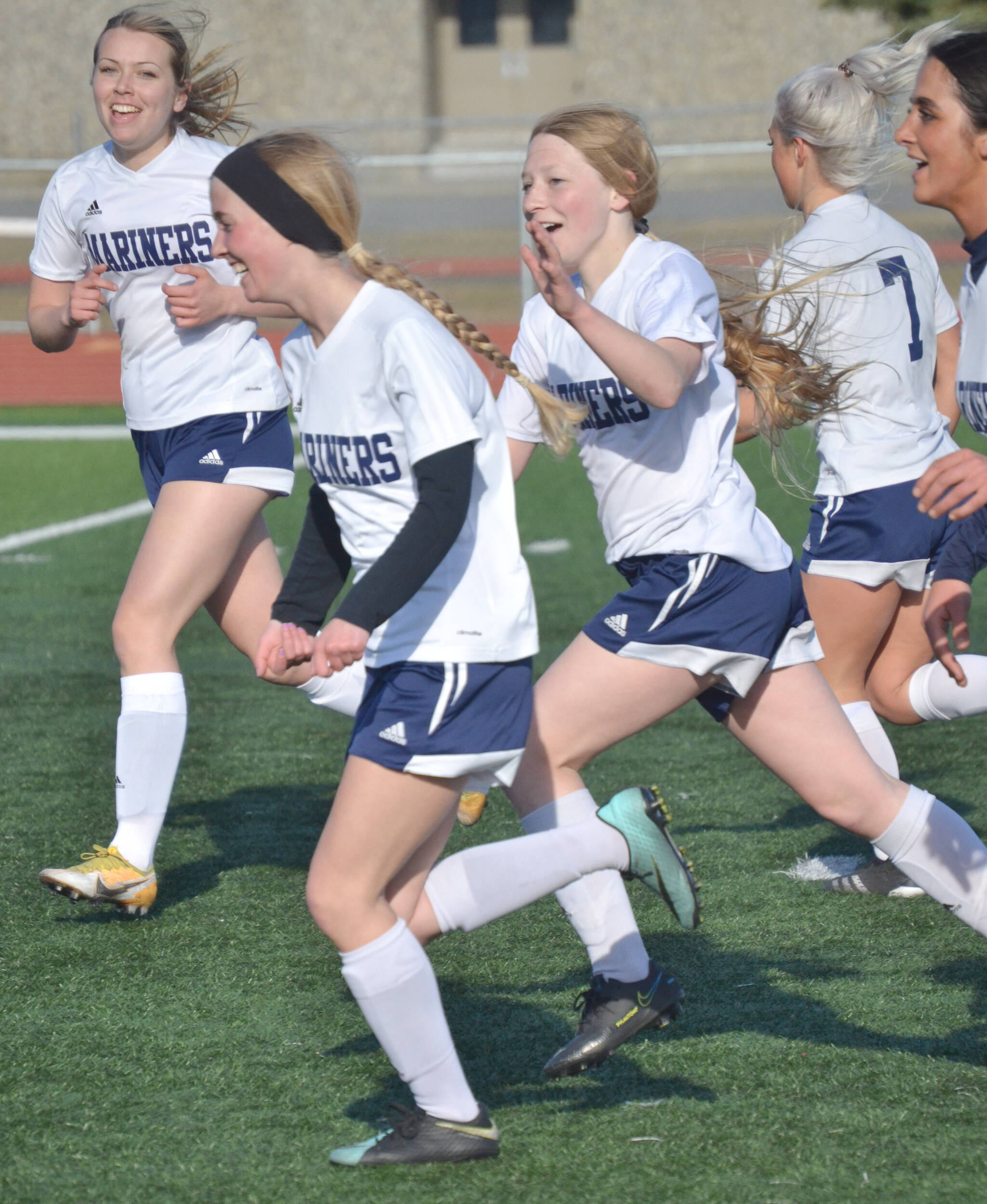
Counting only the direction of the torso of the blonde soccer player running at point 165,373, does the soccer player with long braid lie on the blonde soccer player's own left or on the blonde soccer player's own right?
on the blonde soccer player's own left

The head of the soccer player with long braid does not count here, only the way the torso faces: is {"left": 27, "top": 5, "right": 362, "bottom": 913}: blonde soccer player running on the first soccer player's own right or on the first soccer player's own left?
on the first soccer player's own right

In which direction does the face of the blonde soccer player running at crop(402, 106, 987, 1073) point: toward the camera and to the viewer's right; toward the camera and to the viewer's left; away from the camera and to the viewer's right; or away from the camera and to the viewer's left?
toward the camera and to the viewer's left

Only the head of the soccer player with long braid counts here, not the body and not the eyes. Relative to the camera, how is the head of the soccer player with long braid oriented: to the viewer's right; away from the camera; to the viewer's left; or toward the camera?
to the viewer's left

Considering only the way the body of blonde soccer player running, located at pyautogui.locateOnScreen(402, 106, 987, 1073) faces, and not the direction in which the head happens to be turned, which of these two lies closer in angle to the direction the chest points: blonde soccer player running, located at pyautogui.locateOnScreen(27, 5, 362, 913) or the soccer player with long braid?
the soccer player with long braid

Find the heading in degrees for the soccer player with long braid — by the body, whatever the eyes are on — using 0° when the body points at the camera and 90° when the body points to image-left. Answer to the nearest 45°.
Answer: approximately 90°

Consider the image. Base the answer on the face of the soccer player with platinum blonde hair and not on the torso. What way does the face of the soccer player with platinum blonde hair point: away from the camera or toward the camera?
away from the camera

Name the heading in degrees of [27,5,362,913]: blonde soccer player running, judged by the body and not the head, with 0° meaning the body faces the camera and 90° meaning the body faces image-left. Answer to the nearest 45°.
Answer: approximately 45°

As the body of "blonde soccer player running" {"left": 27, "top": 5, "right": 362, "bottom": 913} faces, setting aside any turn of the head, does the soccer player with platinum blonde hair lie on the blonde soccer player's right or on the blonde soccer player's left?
on the blonde soccer player's left

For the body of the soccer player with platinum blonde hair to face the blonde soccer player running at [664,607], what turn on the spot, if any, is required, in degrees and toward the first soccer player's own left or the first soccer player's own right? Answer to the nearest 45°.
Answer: approximately 135° to the first soccer player's own left

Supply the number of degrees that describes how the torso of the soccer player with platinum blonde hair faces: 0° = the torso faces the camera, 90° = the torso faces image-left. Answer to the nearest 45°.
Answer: approximately 135°

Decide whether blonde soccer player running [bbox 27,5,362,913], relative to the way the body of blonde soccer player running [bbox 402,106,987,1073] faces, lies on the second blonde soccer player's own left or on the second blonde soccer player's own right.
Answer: on the second blonde soccer player's own right
